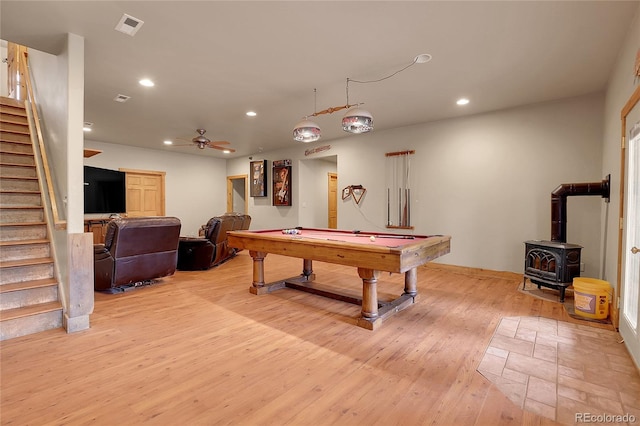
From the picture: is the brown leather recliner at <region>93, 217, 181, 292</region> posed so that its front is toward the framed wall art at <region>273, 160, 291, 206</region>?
no

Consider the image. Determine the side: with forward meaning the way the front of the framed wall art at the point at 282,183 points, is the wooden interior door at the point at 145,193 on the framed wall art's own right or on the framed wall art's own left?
on the framed wall art's own right

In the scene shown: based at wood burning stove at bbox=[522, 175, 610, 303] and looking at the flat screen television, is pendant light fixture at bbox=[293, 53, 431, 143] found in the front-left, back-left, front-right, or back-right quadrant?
front-left

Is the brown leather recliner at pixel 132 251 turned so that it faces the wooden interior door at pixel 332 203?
no

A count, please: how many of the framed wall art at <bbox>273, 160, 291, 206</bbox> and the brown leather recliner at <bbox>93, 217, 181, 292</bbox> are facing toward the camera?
1

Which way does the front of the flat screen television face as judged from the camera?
facing the viewer and to the right of the viewer

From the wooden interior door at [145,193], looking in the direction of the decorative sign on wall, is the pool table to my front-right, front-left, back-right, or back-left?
front-right

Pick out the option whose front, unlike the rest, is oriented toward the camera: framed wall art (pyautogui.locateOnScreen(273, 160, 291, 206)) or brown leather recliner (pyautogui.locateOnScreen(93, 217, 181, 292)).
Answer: the framed wall art

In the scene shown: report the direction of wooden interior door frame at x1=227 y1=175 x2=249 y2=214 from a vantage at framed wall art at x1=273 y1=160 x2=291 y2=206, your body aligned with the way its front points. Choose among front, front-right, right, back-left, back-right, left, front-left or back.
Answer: back-right

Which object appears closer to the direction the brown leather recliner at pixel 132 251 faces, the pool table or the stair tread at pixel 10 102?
the stair tread

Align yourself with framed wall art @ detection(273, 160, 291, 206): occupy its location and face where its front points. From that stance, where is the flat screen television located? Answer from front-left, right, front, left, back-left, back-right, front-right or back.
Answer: right

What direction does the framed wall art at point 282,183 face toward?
toward the camera

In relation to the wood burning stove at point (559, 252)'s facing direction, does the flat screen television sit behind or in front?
in front

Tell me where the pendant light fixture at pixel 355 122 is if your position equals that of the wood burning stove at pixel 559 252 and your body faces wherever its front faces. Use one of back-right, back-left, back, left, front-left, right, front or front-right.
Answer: front

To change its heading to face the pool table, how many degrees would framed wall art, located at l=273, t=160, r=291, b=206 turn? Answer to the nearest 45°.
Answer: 0° — it already faces it

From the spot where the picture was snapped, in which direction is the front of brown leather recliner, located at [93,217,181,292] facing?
facing away from the viewer and to the left of the viewer

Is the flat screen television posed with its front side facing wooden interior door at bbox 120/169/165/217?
no

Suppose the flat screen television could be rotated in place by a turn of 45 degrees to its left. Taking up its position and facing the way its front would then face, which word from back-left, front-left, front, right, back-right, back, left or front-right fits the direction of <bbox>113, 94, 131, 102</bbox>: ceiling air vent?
right

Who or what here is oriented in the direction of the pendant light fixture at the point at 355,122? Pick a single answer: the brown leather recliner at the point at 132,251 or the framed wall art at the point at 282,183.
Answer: the framed wall art

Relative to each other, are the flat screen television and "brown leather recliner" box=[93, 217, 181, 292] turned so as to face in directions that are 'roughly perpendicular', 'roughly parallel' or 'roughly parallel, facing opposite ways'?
roughly parallel, facing opposite ways

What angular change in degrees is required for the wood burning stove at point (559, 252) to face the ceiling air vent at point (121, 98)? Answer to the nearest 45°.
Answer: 0° — it already faces it

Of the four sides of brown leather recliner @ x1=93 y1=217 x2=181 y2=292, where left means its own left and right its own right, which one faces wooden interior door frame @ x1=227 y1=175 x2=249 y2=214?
right
